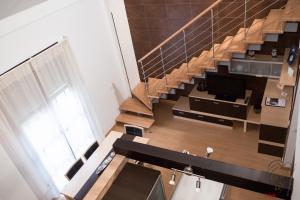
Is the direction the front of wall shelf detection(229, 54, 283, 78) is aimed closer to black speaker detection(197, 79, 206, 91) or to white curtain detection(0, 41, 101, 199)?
the white curtain

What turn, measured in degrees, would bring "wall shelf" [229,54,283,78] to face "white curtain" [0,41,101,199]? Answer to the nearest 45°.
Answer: approximately 45° to its right

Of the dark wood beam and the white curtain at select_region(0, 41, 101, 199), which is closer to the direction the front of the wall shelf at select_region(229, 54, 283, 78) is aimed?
the dark wood beam

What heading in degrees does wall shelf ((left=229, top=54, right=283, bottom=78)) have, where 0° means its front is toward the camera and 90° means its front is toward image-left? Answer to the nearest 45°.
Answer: approximately 0°

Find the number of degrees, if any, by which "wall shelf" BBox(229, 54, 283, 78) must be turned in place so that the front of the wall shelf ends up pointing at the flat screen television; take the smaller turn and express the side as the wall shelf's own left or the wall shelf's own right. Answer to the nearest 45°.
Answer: approximately 90° to the wall shelf's own right

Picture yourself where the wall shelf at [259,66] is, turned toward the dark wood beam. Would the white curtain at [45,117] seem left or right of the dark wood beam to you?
right

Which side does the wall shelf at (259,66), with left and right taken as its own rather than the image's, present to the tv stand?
right

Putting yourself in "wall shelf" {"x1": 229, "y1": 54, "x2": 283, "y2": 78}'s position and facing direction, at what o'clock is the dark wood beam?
The dark wood beam is roughly at 12 o'clock from the wall shelf.

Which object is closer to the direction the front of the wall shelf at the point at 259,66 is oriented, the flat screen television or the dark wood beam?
the dark wood beam
